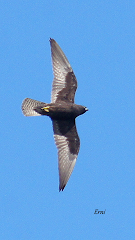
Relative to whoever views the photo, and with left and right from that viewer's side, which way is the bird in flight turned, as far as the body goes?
facing to the right of the viewer
